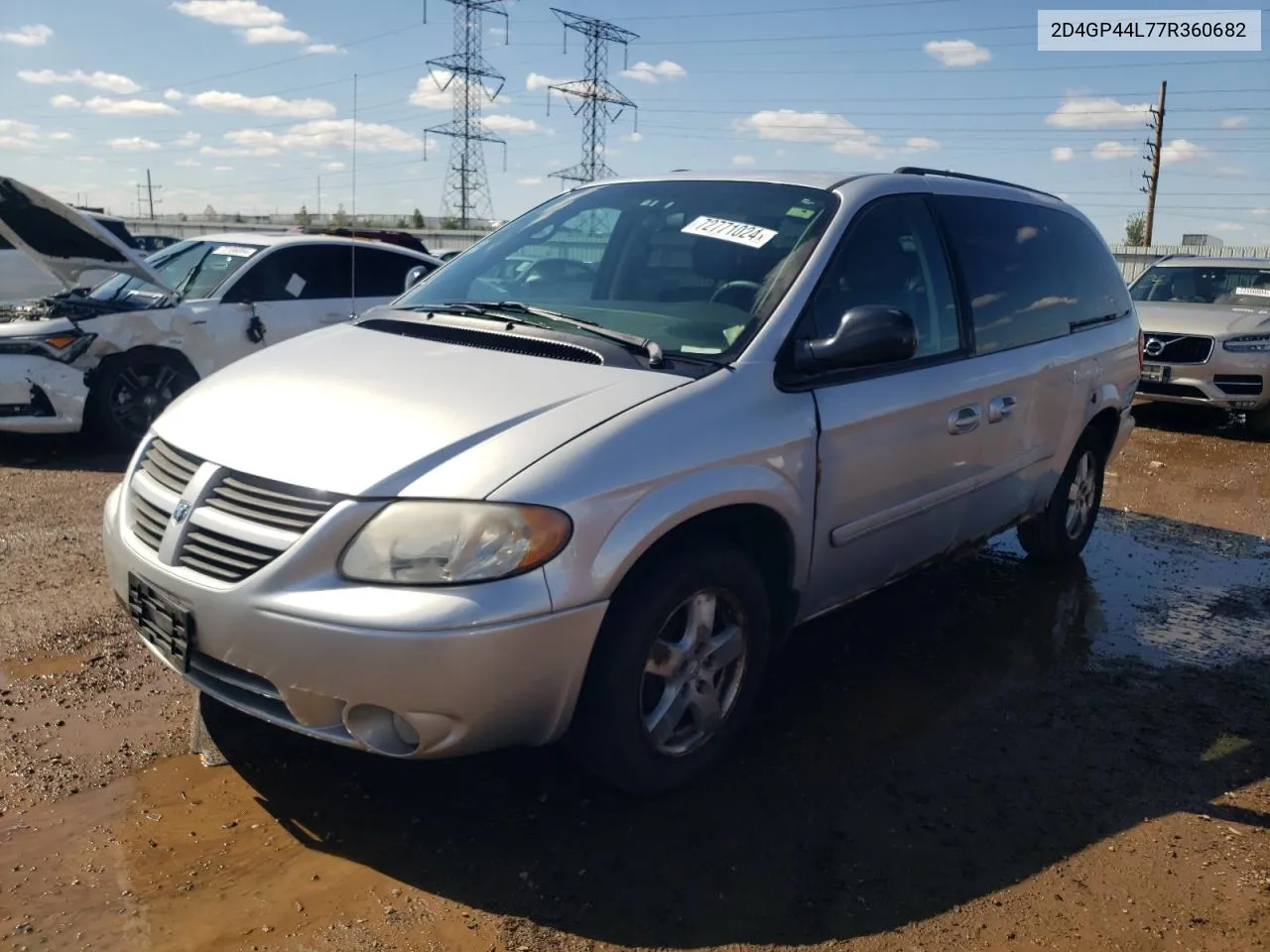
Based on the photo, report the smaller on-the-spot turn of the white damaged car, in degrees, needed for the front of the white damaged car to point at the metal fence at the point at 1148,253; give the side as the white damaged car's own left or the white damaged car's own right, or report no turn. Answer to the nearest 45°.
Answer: approximately 180°

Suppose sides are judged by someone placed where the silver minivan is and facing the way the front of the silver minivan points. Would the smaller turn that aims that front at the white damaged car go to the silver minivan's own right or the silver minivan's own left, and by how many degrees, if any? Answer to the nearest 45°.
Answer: approximately 90° to the silver minivan's own right

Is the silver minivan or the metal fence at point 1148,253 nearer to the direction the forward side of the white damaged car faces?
the silver minivan

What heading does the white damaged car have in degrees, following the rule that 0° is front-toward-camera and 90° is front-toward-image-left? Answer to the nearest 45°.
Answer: approximately 45°

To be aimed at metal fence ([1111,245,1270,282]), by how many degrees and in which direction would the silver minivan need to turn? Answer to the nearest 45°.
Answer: approximately 180°

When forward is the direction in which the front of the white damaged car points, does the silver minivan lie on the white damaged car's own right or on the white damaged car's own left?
on the white damaged car's own left

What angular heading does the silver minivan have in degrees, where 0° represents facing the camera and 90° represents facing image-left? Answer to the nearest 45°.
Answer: approximately 45°

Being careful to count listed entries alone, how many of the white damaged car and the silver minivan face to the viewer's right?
0
